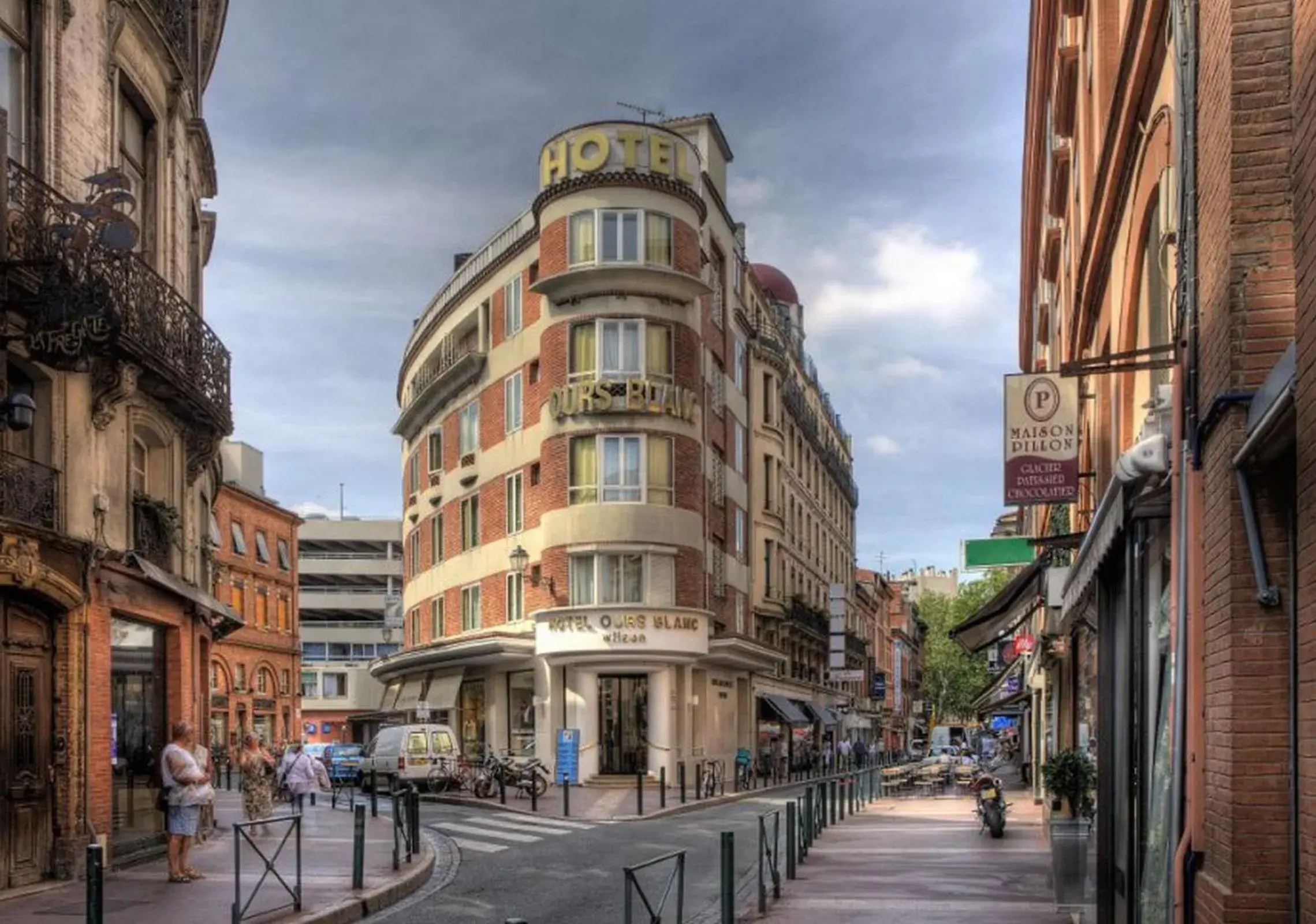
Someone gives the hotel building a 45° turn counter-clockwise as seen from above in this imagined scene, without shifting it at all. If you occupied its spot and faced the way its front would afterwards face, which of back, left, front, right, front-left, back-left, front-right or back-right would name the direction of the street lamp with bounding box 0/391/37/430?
front-right

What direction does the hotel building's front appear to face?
toward the camera

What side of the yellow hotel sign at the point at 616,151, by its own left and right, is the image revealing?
front

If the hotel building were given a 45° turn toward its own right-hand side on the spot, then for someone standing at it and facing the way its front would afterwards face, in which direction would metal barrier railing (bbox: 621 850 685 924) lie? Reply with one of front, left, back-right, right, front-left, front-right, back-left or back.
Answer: front-left

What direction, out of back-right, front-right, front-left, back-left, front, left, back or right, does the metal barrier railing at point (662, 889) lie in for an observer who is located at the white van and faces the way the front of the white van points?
back-left

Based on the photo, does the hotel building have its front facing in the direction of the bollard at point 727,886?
yes

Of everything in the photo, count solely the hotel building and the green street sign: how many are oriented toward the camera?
2

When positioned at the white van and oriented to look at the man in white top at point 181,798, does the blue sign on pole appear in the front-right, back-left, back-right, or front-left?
back-left

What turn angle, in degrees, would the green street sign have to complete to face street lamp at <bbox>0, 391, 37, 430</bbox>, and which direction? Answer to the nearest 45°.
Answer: approximately 45° to its right

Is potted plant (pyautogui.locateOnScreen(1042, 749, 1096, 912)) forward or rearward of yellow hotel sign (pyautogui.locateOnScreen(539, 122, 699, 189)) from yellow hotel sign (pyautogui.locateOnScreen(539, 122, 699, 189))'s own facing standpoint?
forward
